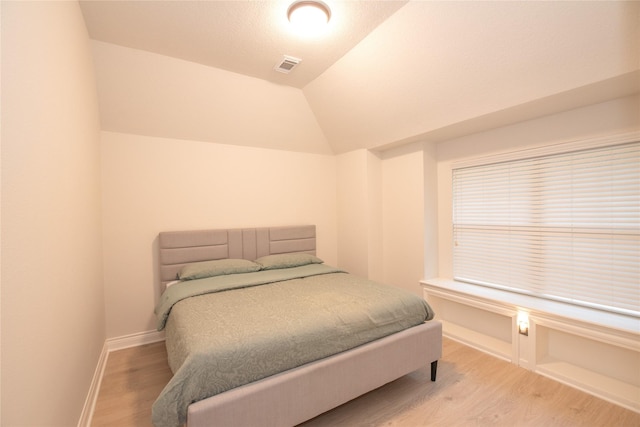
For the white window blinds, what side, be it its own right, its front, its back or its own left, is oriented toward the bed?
front

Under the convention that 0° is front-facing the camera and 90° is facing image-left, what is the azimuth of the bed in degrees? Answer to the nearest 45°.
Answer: approximately 315°

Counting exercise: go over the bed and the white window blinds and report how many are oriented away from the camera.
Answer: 0

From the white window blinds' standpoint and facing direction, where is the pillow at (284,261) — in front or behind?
in front

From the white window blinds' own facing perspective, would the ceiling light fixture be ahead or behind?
ahead

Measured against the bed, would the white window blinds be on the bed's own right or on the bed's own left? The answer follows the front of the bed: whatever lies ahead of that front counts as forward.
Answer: on the bed's own left

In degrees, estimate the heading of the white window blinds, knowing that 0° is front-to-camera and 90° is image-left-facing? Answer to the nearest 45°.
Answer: approximately 45°
